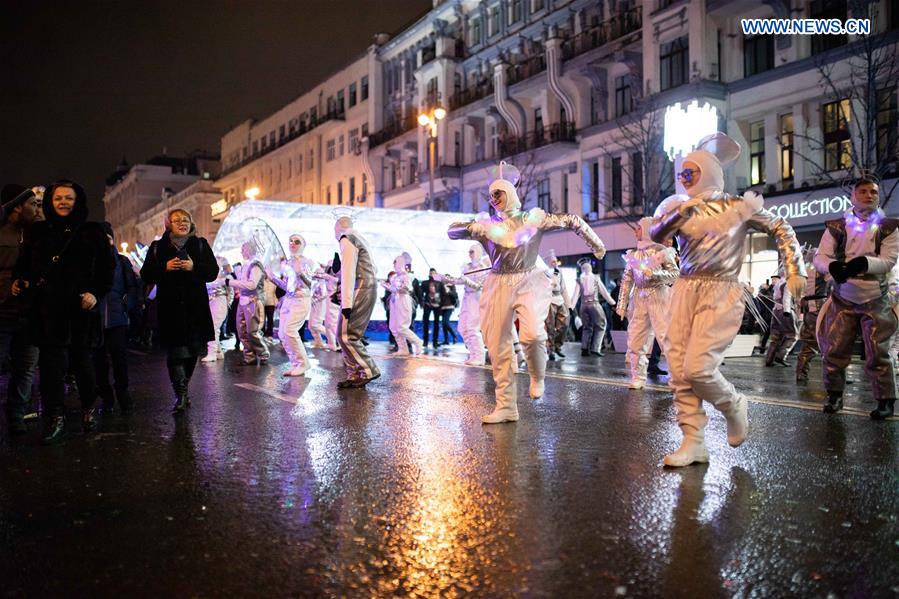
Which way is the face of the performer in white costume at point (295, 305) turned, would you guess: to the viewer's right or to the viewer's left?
to the viewer's left

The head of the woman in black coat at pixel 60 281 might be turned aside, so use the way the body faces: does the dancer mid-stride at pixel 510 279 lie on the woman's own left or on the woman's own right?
on the woman's own left

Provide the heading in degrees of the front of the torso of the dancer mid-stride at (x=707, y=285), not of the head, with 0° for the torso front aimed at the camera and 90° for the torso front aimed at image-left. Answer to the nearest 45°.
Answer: approximately 45°

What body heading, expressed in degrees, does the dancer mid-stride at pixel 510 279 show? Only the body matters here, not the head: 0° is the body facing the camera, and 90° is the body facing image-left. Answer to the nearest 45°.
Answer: approximately 45°

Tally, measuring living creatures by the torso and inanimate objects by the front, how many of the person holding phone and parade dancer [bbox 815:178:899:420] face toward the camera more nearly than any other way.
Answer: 2

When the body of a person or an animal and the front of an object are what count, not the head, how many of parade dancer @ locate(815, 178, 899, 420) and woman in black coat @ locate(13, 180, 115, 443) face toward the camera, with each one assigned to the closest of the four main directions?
2

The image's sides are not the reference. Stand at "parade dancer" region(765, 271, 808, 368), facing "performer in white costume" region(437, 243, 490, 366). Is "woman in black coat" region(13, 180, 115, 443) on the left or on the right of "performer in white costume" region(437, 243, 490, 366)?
left
